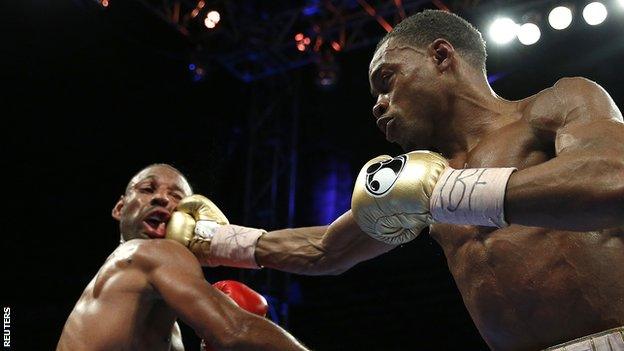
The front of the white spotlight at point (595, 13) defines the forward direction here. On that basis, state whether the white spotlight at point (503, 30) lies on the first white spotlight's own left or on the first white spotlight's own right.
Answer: on the first white spotlight's own right

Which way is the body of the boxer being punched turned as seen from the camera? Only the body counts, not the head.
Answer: to the viewer's right

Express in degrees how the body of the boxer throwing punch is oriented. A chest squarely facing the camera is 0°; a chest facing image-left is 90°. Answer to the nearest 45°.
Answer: approximately 45°

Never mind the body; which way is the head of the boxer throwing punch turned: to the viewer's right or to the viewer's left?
to the viewer's left

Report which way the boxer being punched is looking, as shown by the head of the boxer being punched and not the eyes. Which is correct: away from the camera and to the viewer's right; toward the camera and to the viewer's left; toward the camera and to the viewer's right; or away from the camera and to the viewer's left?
toward the camera and to the viewer's right

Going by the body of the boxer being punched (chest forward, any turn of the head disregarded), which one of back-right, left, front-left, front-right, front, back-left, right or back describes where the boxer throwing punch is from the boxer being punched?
front-right

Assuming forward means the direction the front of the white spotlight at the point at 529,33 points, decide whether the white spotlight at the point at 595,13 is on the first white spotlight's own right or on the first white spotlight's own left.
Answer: on the first white spotlight's own left

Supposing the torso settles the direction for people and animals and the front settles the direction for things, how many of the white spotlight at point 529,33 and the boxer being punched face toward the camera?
1
